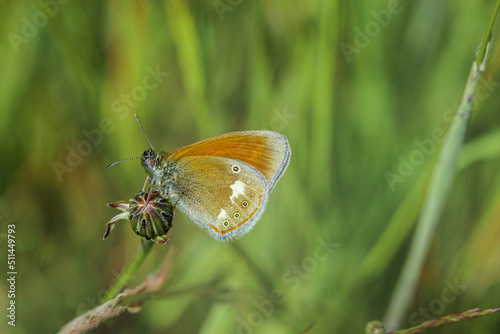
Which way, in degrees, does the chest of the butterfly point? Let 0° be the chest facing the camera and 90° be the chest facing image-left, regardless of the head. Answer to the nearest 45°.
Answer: approximately 90°

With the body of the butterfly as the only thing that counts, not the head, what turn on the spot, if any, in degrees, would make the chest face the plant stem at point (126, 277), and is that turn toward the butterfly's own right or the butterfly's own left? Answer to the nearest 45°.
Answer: approximately 45° to the butterfly's own left

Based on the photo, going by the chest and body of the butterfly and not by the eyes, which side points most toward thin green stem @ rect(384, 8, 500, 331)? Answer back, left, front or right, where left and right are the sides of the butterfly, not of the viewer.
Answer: back
